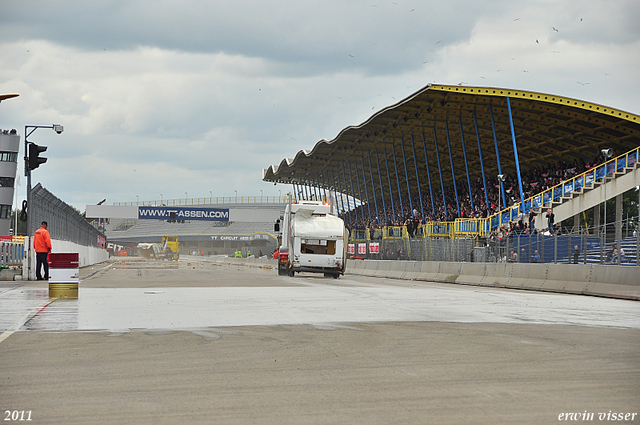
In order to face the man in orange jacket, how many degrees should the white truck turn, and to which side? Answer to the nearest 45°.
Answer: approximately 135° to its left

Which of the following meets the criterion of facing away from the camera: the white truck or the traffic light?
the white truck

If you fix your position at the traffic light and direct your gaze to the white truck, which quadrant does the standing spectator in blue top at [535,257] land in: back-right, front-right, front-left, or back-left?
front-right

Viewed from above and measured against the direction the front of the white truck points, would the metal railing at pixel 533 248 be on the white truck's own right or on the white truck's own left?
on the white truck's own right

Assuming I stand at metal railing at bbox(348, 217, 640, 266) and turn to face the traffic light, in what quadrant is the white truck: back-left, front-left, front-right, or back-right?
front-right

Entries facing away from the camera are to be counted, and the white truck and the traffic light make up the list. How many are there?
1

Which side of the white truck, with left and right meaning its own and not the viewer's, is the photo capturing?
back

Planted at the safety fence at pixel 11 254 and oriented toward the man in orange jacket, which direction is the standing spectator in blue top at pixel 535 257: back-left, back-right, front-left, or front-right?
front-left

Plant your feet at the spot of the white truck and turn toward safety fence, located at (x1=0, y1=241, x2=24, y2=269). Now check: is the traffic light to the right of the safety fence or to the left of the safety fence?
left
